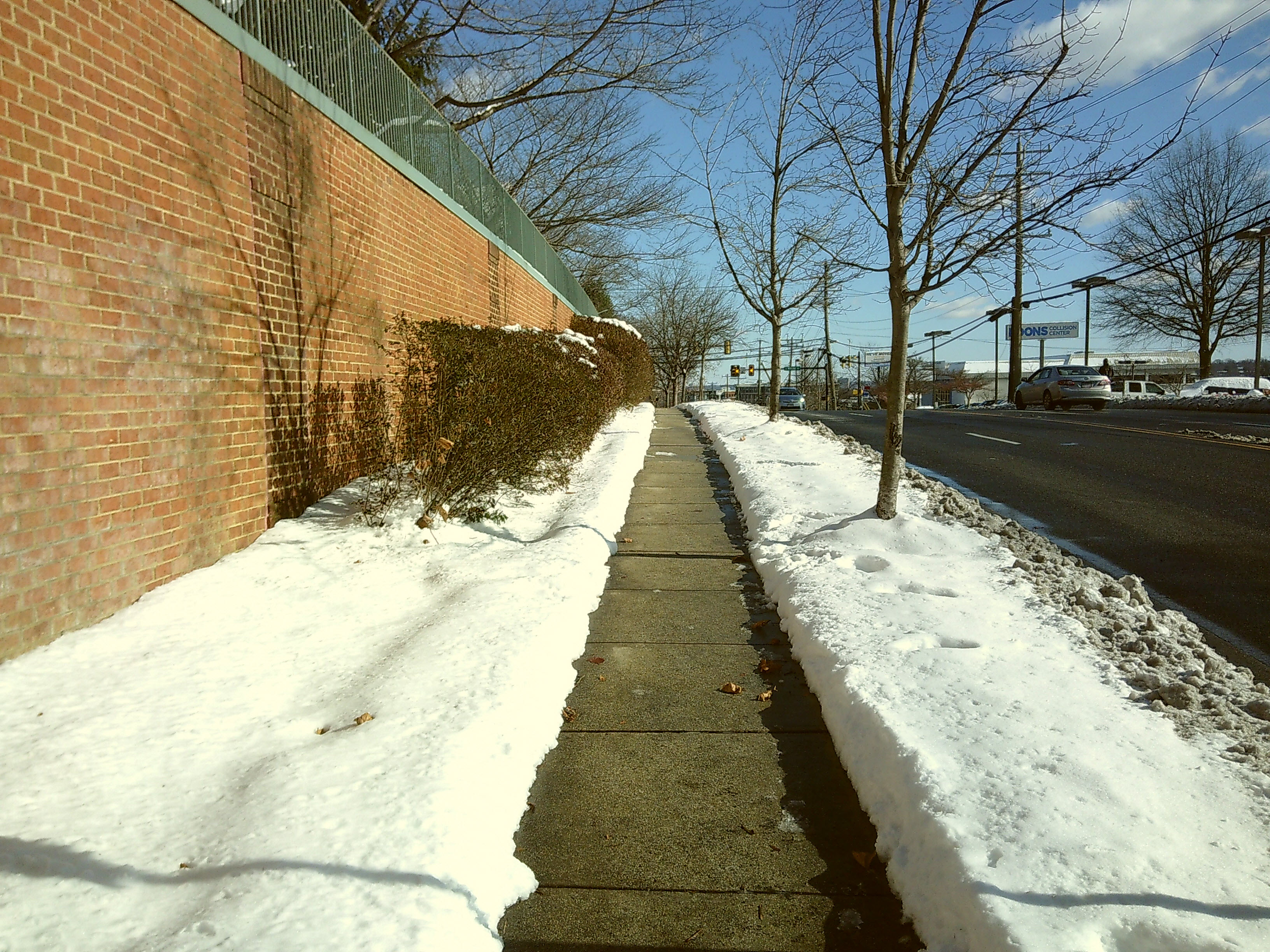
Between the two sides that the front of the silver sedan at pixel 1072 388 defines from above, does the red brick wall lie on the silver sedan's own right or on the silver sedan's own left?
on the silver sedan's own left

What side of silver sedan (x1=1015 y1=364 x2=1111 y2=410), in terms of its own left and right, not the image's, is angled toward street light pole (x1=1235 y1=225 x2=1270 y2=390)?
right

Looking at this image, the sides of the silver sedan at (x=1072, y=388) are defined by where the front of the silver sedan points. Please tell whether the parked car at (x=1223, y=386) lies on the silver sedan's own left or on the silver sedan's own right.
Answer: on the silver sedan's own right

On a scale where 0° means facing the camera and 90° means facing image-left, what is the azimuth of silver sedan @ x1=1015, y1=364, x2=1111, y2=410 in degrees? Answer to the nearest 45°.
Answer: approximately 135°

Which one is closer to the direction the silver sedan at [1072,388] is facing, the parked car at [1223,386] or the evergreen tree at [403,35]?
the parked car

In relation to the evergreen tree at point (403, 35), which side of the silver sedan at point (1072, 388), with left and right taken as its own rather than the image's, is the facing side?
left
